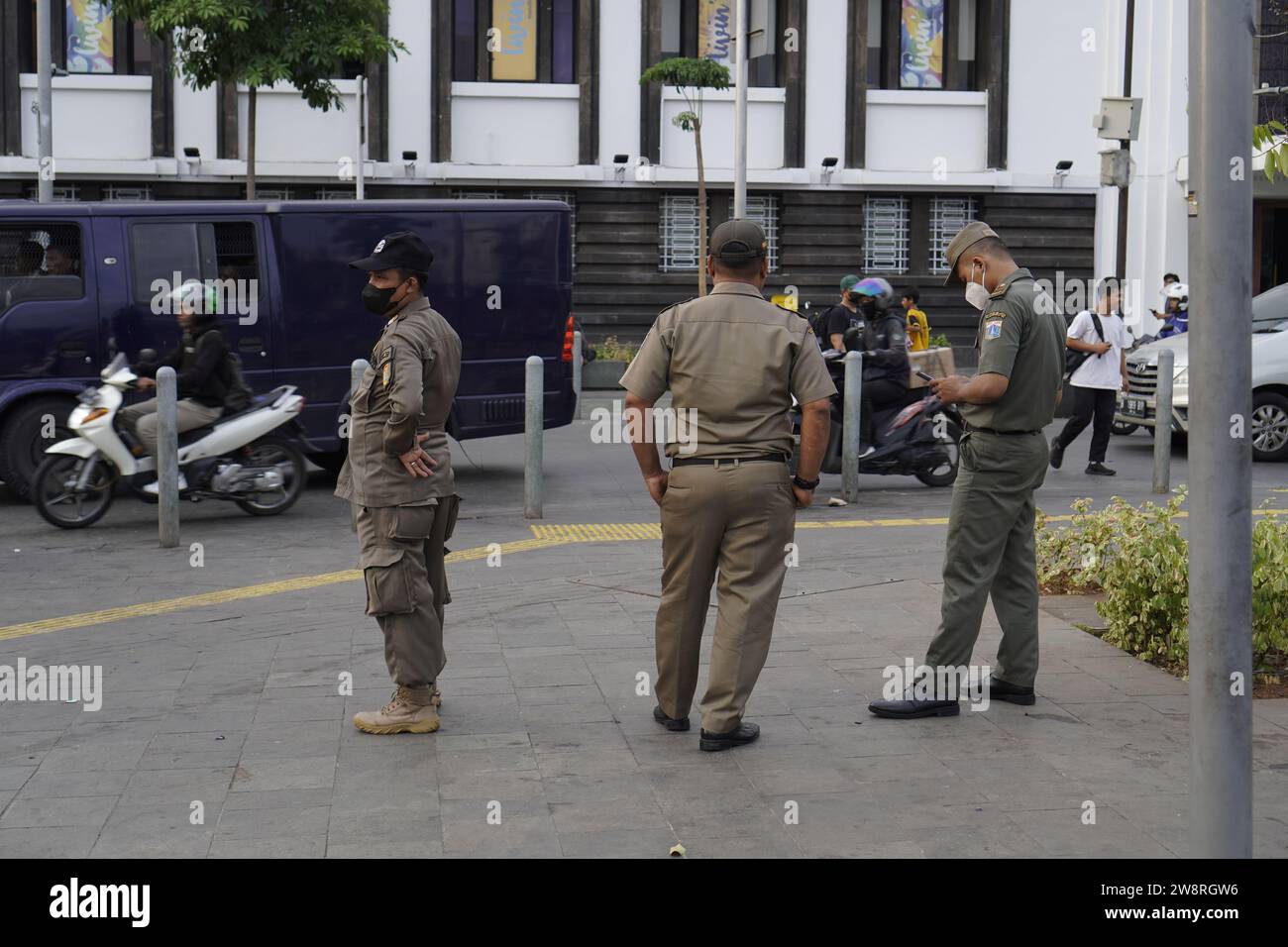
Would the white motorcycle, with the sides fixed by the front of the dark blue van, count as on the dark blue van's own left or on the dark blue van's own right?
on the dark blue van's own left

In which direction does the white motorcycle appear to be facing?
to the viewer's left

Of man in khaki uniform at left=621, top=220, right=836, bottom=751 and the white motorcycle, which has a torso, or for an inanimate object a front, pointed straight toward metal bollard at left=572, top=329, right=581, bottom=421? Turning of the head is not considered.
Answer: the man in khaki uniform

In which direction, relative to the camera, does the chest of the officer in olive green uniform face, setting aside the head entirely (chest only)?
to the viewer's left

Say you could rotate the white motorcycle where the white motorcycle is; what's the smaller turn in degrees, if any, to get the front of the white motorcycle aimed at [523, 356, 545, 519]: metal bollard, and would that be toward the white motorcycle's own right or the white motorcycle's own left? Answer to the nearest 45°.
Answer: approximately 180°

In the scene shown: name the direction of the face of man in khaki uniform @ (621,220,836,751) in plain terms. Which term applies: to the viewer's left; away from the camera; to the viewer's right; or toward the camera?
away from the camera

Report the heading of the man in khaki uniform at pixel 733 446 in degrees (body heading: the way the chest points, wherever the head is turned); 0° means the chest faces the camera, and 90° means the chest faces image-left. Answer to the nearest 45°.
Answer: approximately 180°

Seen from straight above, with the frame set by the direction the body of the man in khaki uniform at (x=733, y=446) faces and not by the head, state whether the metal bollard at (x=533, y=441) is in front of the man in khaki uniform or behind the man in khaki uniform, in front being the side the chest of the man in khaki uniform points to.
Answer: in front

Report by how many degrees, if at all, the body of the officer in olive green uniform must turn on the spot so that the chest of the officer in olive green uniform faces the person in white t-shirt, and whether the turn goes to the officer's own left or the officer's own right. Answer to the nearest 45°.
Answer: approximately 90° to the officer's own right

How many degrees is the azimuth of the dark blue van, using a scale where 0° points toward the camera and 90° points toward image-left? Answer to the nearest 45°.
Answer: approximately 90°
